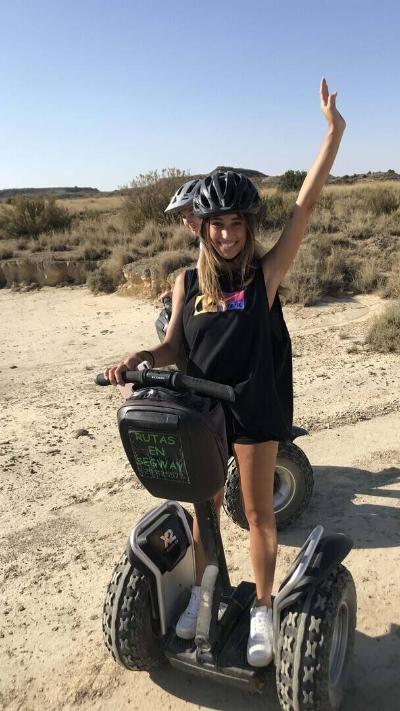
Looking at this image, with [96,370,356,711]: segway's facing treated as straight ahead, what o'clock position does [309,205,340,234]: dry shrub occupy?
The dry shrub is roughly at 5 o'clock from the segway.

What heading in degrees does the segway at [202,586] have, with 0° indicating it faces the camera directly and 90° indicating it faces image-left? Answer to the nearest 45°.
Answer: approximately 45°

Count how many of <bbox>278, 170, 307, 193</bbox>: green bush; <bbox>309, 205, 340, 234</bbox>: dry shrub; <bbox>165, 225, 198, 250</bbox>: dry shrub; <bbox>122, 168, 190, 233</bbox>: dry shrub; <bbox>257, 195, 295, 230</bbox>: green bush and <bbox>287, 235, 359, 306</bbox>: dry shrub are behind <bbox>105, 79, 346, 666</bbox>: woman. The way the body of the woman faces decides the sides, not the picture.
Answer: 6

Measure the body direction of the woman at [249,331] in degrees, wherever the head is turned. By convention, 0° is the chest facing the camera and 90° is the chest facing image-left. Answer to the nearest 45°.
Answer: approximately 0°

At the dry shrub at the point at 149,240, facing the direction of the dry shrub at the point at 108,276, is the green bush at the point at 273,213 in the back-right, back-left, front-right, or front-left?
back-left

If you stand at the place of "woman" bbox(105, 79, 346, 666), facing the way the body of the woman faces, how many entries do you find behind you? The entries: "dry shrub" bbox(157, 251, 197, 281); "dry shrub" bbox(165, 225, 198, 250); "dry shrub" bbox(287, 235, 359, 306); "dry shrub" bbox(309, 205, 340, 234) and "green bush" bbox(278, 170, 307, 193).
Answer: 5

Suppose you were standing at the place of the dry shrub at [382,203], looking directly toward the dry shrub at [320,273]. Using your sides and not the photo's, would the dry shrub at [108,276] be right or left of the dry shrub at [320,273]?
right

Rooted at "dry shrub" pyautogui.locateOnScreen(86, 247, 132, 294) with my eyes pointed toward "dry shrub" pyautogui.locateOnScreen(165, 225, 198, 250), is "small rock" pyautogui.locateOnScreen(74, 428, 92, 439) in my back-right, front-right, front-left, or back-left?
back-right

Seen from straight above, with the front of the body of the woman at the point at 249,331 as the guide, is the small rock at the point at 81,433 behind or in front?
behind
